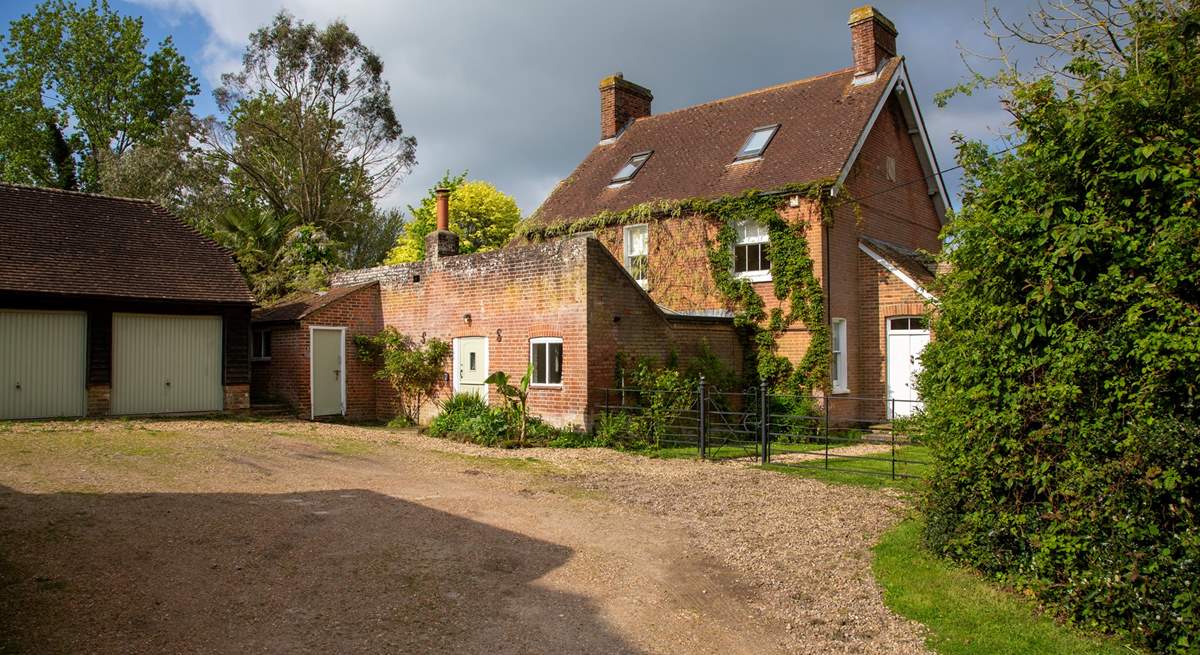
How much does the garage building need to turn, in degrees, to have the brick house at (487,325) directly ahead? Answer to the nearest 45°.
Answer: approximately 45° to its left

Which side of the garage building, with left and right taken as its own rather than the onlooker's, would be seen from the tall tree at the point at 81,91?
back

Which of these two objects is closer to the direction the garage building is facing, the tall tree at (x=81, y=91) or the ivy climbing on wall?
the ivy climbing on wall

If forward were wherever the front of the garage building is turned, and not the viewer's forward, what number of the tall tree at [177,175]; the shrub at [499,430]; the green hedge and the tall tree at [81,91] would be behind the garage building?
2

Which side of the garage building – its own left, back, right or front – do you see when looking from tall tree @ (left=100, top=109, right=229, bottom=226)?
back

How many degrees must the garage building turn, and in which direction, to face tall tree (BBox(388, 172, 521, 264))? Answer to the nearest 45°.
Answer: approximately 135° to its left

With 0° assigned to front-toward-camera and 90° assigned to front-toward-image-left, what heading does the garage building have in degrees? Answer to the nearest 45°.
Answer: approximately 0°

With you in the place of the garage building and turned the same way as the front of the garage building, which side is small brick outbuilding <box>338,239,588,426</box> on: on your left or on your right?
on your left
